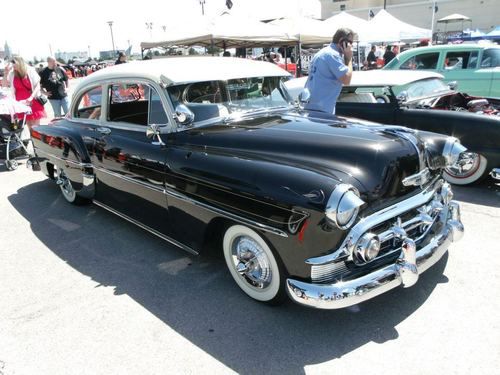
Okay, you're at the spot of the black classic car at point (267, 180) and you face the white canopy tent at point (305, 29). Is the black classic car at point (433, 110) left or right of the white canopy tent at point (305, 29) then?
right

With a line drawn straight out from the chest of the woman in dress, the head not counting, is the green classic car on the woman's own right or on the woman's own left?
on the woman's own left

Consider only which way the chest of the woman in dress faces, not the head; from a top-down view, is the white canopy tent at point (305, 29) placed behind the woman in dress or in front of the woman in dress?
behind

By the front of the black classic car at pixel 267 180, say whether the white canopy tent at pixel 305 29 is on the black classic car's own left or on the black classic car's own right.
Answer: on the black classic car's own left

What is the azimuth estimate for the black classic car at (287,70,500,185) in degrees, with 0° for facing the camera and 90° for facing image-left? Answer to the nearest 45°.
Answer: approximately 315°
